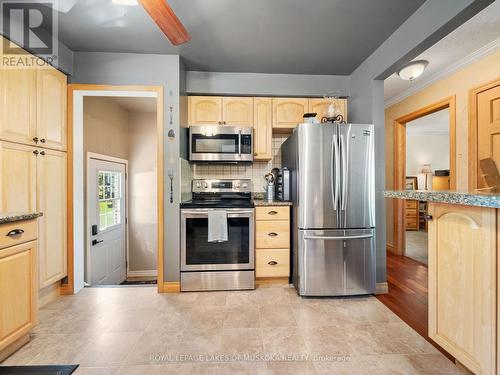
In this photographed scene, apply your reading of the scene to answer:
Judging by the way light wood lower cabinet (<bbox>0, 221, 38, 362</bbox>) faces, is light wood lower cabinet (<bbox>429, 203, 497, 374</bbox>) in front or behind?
in front

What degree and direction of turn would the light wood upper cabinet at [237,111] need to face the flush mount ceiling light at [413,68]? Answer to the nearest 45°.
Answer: approximately 90° to its left

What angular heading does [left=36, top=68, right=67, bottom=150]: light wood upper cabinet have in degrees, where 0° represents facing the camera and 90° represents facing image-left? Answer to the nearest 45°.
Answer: approximately 315°

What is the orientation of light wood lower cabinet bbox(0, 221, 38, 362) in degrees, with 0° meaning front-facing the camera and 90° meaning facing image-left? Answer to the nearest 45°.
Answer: approximately 315°

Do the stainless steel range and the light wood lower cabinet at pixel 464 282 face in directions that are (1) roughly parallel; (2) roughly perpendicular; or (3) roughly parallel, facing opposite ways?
roughly perpendicular

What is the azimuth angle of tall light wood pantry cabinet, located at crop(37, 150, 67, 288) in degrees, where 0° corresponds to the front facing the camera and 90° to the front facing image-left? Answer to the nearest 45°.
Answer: approximately 315°

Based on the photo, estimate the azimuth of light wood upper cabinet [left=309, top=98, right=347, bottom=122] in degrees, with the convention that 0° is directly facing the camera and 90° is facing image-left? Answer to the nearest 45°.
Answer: approximately 0°

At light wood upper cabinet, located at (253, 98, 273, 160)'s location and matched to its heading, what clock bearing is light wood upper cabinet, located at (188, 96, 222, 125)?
light wood upper cabinet, located at (188, 96, 222, 125) is roughly at 3 o'clock from light wood upper cabinet, located at (253, 98, 273, 160).
